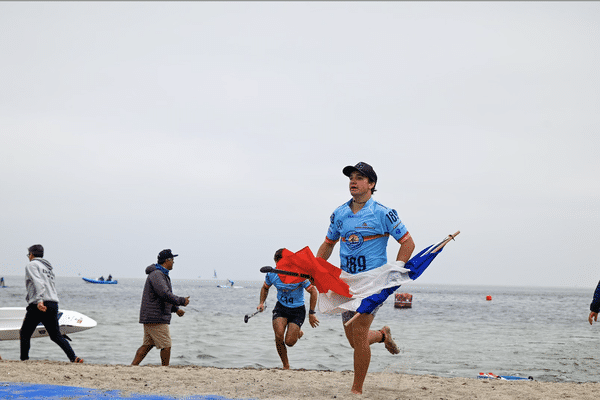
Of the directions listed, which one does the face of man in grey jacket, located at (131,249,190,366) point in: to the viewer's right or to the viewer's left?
to the viewer's right

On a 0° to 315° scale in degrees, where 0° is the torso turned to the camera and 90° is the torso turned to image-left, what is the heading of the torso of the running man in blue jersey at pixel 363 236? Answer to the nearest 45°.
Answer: approximately 45°

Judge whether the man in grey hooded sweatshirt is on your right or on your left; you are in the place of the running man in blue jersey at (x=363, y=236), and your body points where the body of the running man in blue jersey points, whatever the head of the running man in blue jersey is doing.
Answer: on your right

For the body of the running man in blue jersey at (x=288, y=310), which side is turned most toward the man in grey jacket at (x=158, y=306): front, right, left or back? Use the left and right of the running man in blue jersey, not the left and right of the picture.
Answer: right

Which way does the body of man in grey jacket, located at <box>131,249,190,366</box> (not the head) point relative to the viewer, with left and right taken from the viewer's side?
facing to the right of the viewer

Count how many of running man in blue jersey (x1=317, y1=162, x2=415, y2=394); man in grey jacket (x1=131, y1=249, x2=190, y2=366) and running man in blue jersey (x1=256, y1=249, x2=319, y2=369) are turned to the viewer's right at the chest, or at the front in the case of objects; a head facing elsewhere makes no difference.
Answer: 1

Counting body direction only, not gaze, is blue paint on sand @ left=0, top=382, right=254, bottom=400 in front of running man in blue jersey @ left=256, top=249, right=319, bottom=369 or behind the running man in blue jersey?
in front

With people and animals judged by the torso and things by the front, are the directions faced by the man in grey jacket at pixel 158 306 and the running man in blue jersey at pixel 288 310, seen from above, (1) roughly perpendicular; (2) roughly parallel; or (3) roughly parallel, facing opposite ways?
roughly perpendicular

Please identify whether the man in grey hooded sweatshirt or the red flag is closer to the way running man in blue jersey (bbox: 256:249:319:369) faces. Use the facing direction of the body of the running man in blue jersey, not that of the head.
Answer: the red flag

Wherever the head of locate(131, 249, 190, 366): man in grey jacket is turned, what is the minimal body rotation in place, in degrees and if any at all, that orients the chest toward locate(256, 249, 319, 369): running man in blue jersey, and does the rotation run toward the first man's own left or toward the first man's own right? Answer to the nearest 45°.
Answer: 0° — they already face them

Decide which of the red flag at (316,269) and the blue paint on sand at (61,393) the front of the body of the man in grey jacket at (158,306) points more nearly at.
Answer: the red flag

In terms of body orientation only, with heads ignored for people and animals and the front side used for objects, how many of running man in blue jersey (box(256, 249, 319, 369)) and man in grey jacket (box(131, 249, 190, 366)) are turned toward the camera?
1
